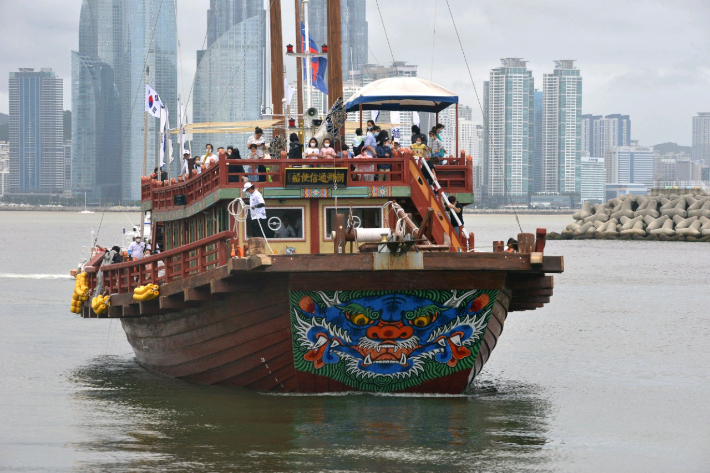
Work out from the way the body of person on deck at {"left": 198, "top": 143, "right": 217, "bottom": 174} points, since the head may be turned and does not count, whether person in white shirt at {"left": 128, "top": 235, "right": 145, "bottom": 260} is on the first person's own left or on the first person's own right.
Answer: on the first person's own right

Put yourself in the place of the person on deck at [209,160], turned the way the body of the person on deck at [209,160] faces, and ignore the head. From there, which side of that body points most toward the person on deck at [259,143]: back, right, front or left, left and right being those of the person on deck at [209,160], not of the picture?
left

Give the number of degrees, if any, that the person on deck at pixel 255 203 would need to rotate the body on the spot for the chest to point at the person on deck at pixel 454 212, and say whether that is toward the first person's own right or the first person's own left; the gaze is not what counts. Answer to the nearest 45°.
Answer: approximately 135° to the first person's own left

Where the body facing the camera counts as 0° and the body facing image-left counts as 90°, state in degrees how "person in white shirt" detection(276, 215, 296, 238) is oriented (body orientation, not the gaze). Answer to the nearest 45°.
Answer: approximately 0°

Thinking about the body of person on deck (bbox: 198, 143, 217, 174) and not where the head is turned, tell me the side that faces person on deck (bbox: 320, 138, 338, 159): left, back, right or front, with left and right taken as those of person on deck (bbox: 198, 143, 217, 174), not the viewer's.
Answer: left

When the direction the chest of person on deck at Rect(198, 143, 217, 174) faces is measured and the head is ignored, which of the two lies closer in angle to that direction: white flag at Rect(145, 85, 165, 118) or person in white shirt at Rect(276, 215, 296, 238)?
the person in white shirt

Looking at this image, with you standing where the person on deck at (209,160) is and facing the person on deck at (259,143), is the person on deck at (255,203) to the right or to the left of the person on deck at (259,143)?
right

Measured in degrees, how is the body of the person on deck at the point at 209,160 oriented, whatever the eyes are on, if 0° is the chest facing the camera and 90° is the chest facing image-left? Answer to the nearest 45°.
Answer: approximately 45°

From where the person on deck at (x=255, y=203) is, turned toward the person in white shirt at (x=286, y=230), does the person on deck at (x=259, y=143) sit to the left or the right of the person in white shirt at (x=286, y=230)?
left

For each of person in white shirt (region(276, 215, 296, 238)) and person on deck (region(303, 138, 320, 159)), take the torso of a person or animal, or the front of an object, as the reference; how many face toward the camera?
2
